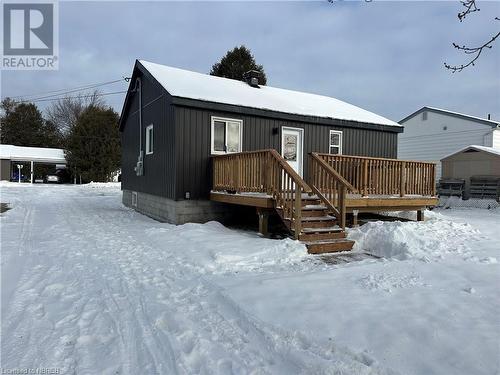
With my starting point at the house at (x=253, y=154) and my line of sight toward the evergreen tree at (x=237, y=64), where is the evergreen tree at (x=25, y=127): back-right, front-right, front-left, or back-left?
front-left

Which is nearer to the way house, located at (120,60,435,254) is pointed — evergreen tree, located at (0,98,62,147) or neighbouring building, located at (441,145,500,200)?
the neighbouring building

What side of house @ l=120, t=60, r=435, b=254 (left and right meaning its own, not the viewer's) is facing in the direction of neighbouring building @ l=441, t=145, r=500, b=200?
left

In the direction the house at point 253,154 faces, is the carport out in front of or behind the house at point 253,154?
behind

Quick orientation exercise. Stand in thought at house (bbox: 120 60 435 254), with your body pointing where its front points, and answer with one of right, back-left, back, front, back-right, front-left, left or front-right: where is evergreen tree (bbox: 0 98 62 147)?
back

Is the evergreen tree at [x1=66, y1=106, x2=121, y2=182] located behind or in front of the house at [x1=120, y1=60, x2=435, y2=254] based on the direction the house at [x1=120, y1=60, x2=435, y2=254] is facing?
behind

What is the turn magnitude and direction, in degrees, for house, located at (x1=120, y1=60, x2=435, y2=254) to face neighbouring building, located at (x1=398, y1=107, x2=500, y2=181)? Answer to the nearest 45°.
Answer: approximately 90° to its left

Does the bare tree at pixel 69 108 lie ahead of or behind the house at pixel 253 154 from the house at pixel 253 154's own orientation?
behind

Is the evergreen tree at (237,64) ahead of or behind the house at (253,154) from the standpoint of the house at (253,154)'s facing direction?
behind

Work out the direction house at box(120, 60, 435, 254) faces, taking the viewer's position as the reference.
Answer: facing the viewer and to the right of the viewer
